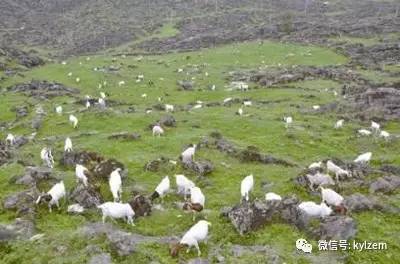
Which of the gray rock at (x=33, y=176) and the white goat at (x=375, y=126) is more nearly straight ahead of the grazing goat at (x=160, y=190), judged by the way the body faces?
the gray rock

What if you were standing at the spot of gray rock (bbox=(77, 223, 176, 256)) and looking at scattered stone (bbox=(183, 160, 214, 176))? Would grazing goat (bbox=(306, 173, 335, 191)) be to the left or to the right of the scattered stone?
right

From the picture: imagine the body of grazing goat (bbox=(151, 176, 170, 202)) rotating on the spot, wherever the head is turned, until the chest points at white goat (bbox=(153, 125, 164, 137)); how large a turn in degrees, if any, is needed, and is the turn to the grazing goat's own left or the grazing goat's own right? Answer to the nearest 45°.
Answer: approximately 135° to the grazing goat's own right

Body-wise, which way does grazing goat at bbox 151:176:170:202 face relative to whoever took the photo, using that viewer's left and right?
facing the viewer and to the left of the viewer
